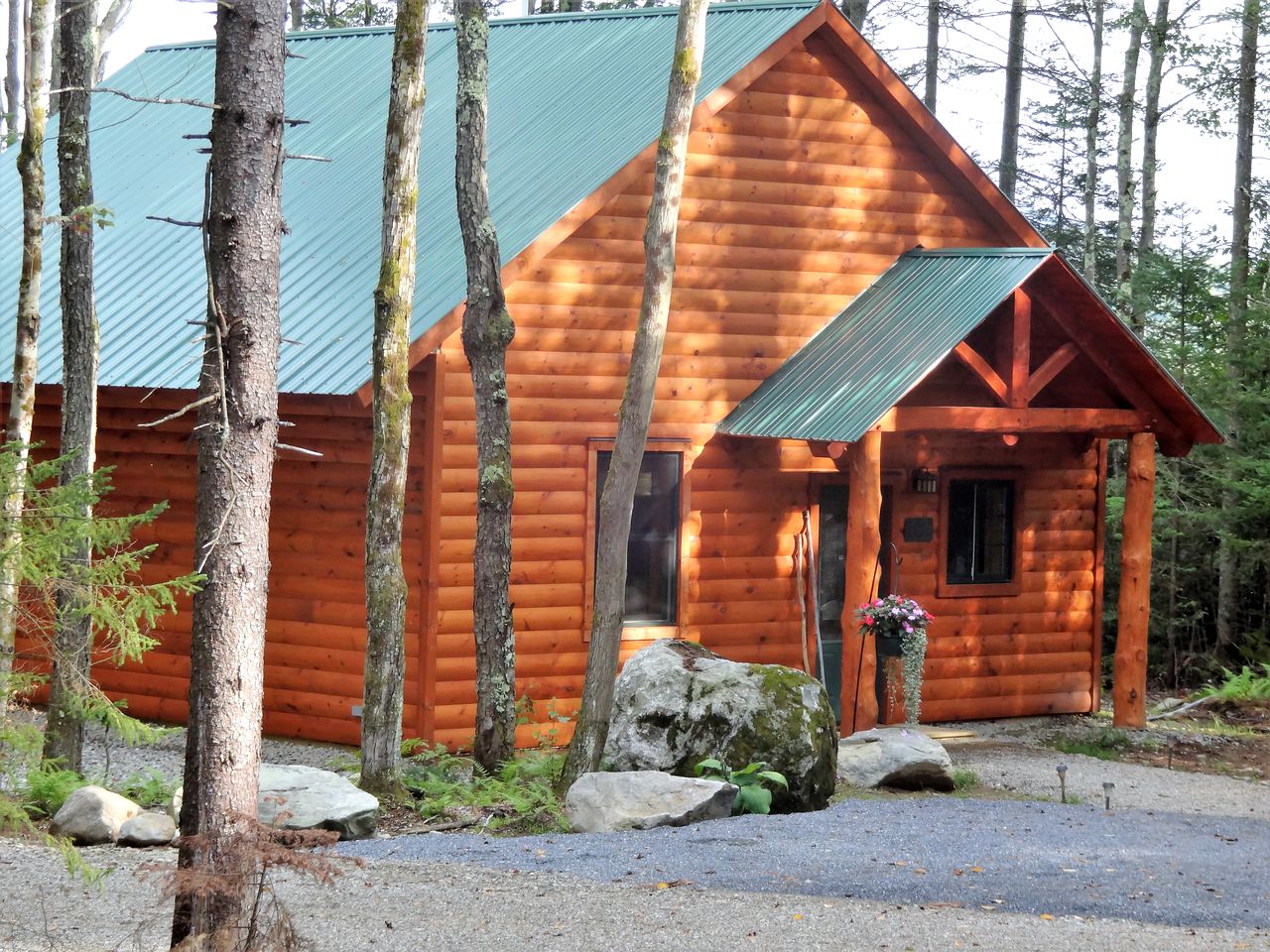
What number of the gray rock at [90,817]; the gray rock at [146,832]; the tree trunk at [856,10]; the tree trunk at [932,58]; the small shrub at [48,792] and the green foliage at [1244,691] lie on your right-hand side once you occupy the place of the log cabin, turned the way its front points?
3

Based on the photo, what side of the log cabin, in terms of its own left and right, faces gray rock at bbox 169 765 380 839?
right

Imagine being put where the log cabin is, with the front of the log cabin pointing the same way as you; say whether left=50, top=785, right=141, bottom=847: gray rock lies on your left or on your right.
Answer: on your right

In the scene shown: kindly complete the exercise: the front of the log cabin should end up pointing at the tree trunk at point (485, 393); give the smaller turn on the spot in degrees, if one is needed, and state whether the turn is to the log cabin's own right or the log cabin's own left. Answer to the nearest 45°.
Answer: approximately 90° to the log cabin's own right

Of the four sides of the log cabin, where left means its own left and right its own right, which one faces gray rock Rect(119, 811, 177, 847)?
right

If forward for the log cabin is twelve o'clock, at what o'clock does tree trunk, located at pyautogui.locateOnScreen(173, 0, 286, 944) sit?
The tree trunk is roughly at 2 o'clock from the log cabin.

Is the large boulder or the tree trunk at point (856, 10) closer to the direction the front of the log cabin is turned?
the large boulder

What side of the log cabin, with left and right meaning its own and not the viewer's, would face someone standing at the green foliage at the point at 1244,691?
left

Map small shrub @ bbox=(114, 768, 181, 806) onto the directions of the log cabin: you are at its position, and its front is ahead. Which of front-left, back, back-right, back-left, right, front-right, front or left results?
right

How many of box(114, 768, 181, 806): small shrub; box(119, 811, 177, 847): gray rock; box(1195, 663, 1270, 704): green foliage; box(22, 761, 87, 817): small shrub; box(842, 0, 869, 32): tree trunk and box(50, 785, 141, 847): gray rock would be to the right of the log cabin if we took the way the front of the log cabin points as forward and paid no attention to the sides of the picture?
4

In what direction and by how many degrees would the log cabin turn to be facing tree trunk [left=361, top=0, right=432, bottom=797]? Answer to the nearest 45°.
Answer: approximately 90° to its right

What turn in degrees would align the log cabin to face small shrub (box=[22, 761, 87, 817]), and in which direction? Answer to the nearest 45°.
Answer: approximately 90° to its right

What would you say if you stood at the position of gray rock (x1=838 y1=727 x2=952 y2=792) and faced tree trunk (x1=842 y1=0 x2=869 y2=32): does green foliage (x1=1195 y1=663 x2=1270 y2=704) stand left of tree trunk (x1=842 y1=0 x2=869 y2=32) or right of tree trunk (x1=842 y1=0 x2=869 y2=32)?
right

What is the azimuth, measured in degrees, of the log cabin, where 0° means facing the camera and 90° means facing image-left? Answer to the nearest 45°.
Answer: approximately 315°

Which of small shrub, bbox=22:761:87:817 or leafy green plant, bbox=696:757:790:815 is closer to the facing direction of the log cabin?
the leafy green plant

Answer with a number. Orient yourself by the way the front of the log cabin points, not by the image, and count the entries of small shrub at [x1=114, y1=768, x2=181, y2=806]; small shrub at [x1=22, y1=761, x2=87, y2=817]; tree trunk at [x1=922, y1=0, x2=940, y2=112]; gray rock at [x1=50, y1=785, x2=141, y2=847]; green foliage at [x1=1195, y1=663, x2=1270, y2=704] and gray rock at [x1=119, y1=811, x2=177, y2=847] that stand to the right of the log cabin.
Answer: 4

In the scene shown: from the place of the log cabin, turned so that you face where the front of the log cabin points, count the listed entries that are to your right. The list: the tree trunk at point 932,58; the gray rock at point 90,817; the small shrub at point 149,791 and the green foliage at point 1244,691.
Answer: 2
